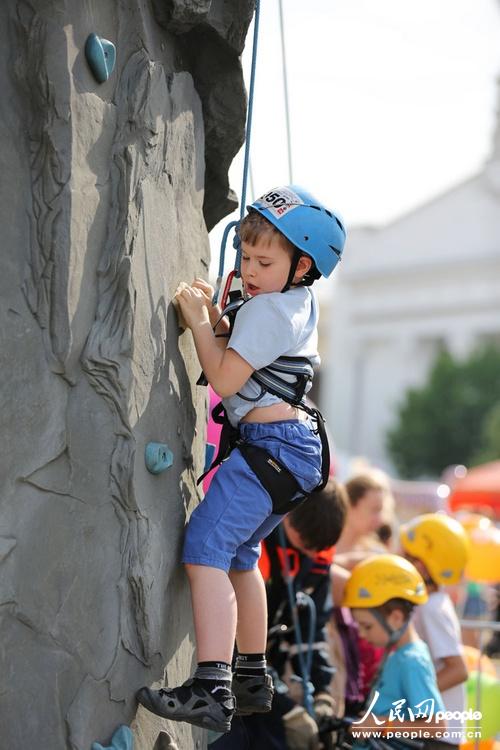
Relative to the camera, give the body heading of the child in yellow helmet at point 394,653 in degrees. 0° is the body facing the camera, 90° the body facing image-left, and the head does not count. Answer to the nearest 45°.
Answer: approximately 90°

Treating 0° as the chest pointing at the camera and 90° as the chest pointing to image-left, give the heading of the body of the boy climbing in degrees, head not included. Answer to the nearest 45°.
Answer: approximately 90°

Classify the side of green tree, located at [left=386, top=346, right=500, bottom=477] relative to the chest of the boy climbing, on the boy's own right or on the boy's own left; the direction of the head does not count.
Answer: on the boy's own right

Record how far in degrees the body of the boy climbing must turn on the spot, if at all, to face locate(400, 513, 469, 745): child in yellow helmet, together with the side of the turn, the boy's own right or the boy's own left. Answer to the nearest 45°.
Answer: approximately 135° to the boy's own right
